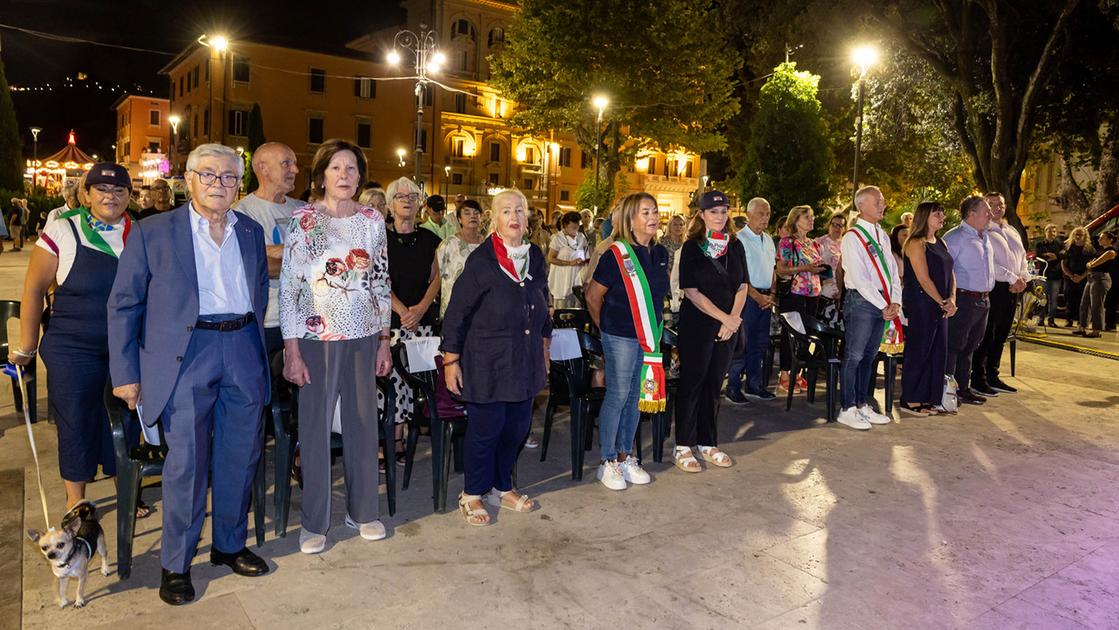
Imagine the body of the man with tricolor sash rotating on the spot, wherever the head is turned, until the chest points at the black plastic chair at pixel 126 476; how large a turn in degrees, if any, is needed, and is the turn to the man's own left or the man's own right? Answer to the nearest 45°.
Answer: approximately 90° to the man's own right

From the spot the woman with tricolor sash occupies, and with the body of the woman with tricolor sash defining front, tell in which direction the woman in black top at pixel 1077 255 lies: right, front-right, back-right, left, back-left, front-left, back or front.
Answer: left

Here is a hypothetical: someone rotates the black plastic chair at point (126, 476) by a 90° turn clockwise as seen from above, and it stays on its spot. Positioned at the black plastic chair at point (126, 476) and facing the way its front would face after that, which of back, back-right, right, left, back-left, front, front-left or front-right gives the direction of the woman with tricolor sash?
back-left

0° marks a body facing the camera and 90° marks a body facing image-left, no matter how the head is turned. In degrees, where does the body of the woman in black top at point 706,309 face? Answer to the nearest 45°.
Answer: approximately 315°

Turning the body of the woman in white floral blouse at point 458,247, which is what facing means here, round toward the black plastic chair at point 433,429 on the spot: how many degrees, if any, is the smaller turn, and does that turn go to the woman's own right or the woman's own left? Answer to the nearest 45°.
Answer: approximately 45° to the woman's own right

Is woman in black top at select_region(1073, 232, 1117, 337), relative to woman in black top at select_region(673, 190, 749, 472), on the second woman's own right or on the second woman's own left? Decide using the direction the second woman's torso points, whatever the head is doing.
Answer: on the second woman's own left

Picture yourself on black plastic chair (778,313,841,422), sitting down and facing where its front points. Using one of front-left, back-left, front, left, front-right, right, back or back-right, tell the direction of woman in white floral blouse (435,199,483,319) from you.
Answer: right

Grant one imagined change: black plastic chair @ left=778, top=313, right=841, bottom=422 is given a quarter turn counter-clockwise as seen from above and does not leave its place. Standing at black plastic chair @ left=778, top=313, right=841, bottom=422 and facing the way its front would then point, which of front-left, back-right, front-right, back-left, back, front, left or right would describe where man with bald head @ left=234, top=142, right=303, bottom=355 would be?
back

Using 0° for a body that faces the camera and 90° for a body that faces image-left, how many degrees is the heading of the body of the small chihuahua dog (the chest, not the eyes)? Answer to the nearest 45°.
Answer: approximately 45°

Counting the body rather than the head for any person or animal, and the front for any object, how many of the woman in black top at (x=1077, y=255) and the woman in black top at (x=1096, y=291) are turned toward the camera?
1
